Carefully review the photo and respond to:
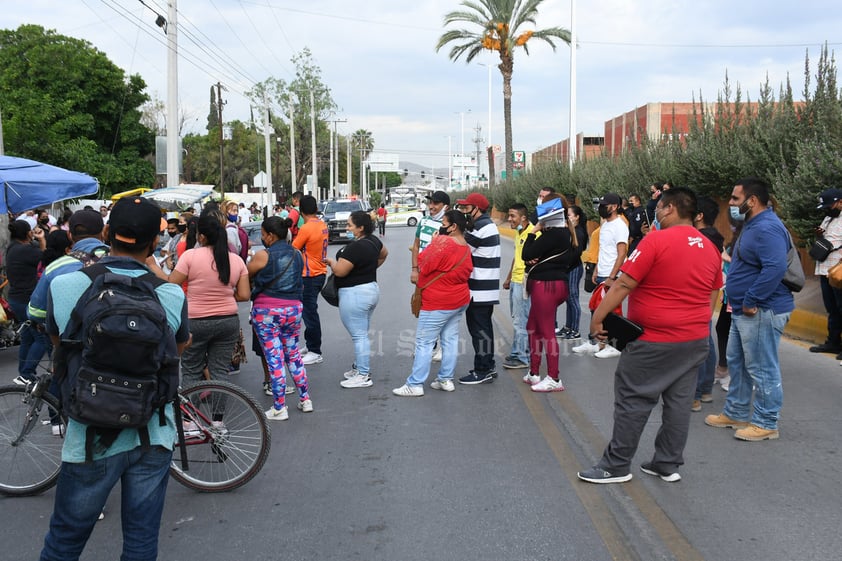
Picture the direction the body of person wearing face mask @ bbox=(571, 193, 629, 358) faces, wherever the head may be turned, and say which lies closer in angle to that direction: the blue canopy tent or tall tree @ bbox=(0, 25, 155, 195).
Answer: the blue canopy tent

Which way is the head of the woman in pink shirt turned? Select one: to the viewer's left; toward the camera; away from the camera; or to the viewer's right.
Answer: away from the camera

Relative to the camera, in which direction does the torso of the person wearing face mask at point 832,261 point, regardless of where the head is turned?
to the viewer's left

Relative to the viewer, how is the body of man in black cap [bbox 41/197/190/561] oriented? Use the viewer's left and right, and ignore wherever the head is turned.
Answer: facing away from the viewer

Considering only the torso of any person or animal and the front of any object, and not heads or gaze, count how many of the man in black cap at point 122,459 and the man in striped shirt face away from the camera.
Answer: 1

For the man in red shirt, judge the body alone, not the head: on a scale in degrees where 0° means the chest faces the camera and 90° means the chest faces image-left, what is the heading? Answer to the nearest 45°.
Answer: approximately 135°

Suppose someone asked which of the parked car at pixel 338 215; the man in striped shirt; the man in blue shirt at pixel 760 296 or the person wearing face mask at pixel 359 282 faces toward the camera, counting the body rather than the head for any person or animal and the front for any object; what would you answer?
the parked car

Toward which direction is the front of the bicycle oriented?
to the viewer's left

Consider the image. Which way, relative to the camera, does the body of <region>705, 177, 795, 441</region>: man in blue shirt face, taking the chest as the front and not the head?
to the viewer's left
